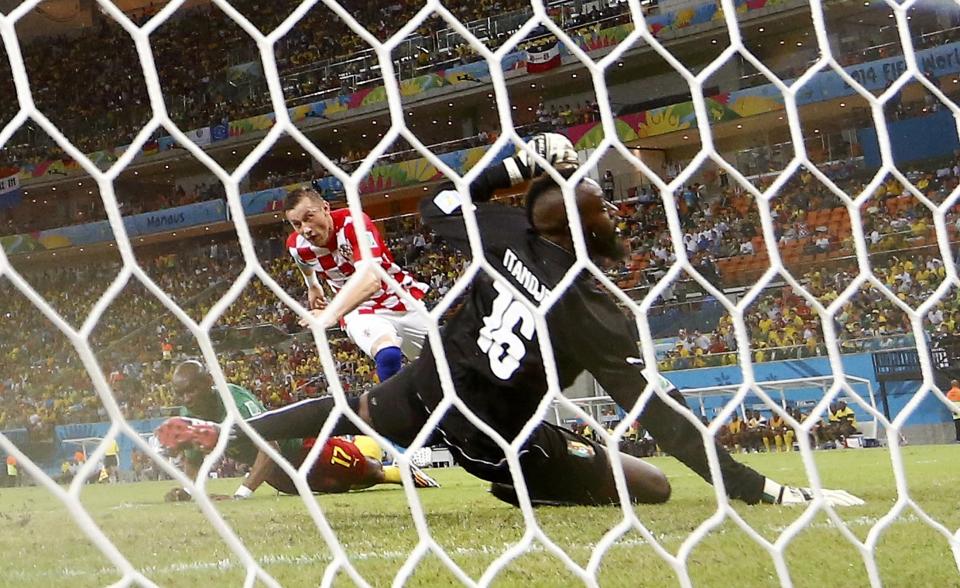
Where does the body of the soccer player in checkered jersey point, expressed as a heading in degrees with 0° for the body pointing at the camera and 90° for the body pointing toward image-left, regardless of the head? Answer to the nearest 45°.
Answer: approximately 45°
